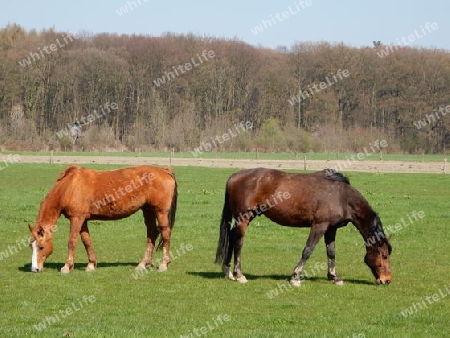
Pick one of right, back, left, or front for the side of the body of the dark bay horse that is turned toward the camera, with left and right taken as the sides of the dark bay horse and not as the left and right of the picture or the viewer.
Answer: right

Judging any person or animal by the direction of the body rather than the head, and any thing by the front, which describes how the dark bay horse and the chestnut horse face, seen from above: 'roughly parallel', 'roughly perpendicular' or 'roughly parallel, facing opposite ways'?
roughly parallel, facing opposite ways

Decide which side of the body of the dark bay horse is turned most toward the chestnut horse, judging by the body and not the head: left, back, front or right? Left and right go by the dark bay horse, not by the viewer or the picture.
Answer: back

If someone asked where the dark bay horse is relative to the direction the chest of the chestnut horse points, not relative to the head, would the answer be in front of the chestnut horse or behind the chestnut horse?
behind

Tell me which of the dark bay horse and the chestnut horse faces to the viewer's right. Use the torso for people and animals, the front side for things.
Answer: the dark bay horse

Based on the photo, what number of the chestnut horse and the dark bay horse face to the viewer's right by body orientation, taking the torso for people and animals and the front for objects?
1

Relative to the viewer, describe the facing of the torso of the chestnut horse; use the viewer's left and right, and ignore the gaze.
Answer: facing to the left of the viewer
